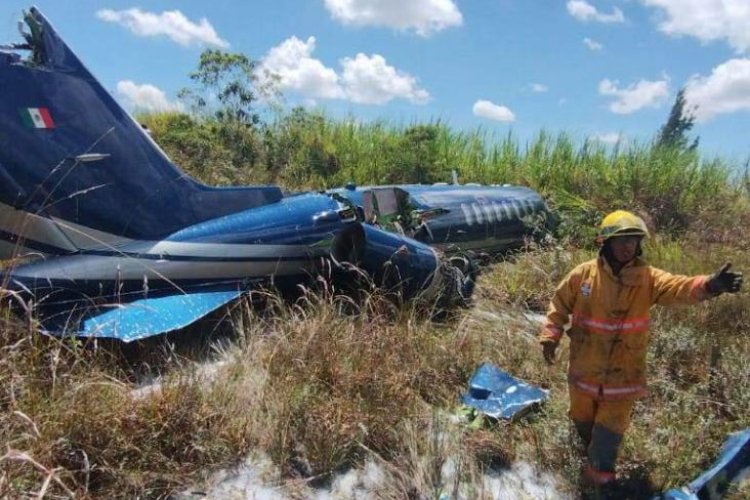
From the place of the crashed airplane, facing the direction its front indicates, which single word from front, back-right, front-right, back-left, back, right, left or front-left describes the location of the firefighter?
front-right

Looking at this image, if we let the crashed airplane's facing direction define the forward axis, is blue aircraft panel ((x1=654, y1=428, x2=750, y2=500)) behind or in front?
in front

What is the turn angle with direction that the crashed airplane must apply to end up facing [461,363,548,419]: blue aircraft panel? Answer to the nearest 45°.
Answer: approximately 45° to its right

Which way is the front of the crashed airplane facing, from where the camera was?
facing to the right of the viewer
